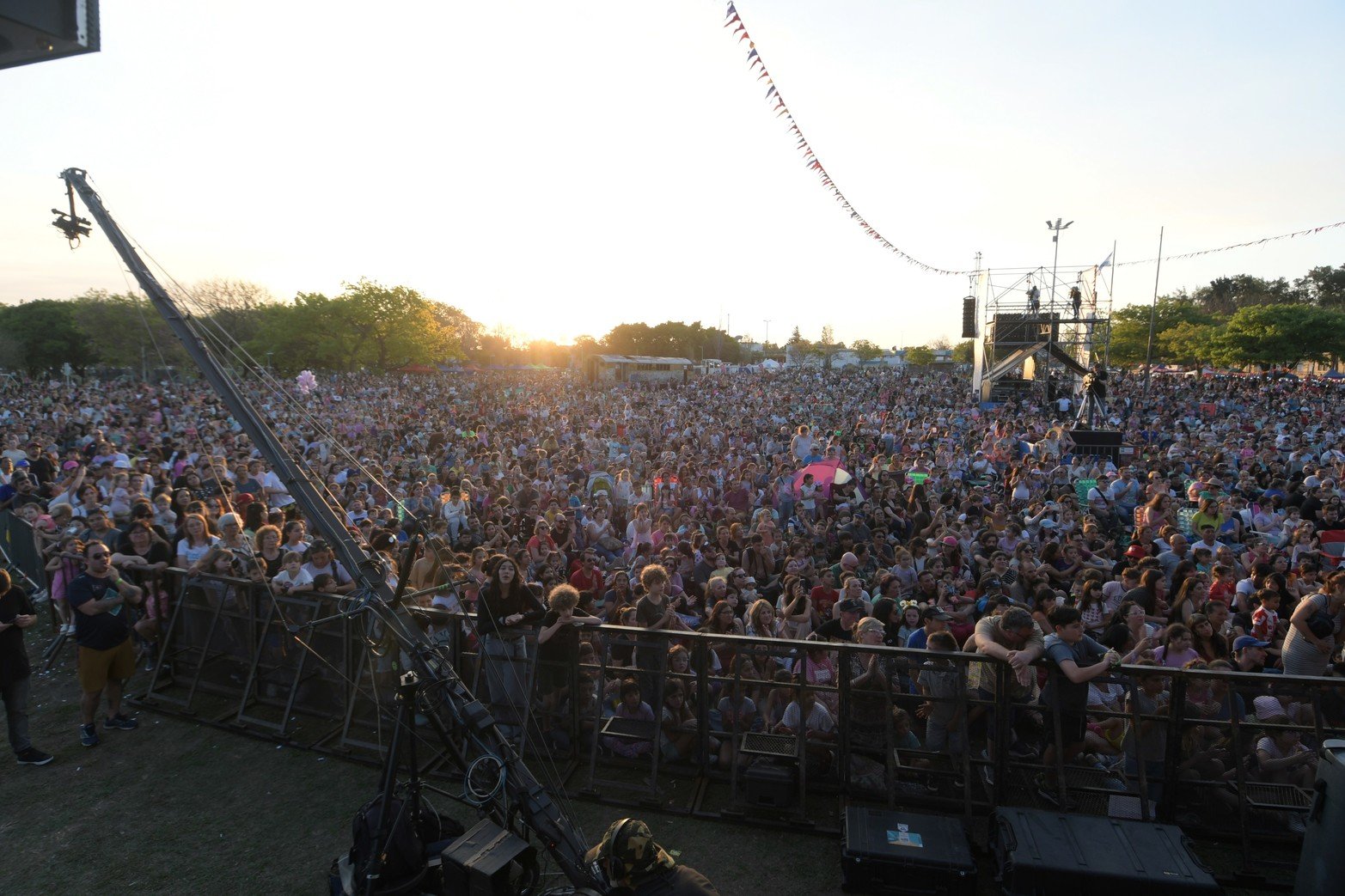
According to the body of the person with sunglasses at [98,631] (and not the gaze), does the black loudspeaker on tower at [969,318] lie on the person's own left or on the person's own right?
on the person's own left

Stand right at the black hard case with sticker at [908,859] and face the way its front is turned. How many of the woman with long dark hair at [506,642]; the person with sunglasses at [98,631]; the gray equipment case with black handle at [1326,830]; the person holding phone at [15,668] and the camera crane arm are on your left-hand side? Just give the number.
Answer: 1

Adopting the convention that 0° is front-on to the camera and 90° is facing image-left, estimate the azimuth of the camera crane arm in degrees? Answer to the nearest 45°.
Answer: approximately 135°

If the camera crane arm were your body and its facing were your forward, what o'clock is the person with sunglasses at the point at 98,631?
The person with sunglasses is roughly at 12 o'clock from the camera crane arm.

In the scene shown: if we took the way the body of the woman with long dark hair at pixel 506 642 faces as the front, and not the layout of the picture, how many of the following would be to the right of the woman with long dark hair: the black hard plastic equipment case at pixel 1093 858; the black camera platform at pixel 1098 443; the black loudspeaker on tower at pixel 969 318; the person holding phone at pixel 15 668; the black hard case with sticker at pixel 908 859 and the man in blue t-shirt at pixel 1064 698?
1

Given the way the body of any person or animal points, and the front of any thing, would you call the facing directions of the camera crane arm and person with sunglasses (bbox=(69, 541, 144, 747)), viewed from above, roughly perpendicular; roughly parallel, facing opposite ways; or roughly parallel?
roughly parallel, facing opposite ways

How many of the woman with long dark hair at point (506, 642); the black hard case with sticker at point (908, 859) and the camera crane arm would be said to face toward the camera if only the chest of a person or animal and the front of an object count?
2

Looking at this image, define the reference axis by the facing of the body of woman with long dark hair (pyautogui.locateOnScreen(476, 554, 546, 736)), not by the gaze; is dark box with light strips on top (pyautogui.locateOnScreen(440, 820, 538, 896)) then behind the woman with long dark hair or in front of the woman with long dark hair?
in front

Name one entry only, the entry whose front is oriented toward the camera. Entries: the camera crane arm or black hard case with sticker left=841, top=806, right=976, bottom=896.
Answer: the black hard case with sticker

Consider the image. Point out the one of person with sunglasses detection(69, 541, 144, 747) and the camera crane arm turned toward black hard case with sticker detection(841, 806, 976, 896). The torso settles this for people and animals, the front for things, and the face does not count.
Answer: the person with sunglasses

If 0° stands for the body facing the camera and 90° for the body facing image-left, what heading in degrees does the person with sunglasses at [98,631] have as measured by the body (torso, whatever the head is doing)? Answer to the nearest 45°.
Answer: approximately 315°

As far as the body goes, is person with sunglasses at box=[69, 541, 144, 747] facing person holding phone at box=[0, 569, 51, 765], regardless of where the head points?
no

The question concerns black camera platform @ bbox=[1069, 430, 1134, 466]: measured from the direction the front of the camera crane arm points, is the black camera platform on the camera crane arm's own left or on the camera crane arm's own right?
on the camera crane arm's own right

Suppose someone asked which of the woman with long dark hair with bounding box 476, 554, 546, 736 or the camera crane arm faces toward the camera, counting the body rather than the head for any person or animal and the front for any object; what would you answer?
the woman with long dark hair

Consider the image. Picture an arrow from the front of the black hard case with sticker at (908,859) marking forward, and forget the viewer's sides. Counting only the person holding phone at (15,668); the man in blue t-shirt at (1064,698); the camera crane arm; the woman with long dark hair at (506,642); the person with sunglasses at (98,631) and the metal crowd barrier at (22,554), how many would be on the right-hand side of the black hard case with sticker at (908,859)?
5

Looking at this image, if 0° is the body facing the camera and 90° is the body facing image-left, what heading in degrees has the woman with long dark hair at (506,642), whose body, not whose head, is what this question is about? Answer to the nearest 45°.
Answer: approximately 0°

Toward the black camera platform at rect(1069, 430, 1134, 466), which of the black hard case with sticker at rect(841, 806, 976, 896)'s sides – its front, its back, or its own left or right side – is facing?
back

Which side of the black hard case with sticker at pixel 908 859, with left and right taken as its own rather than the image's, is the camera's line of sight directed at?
front

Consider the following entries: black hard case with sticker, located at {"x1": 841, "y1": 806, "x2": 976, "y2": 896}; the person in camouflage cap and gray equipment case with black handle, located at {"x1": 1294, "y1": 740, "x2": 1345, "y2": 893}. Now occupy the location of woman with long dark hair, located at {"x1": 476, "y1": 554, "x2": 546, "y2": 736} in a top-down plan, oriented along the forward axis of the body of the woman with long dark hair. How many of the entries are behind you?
0
